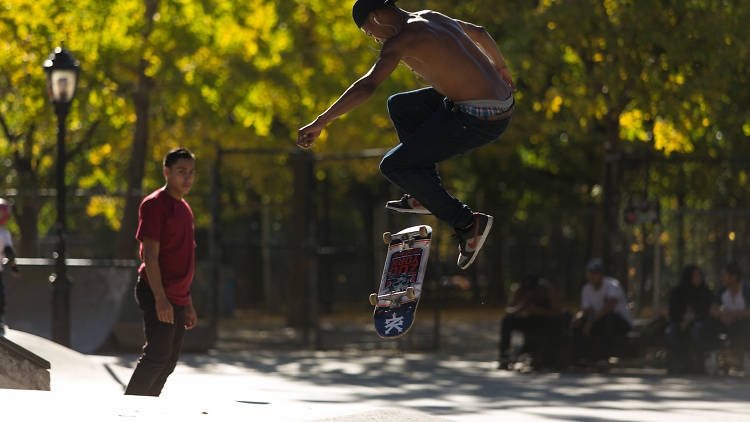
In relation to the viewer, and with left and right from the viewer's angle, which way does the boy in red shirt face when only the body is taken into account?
facing the viewer and to the right of the viewer

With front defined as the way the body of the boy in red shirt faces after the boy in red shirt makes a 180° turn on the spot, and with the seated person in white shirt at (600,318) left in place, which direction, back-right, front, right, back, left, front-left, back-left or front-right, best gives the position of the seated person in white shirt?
right

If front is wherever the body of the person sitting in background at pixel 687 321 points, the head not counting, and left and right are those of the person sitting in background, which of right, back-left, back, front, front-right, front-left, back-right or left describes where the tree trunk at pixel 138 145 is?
right

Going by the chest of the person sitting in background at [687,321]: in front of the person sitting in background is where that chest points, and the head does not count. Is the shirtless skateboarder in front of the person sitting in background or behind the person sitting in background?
in front

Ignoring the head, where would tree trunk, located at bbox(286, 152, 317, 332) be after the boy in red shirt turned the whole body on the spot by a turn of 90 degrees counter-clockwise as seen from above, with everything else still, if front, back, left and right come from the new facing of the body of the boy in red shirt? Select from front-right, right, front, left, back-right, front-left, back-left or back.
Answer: front-left

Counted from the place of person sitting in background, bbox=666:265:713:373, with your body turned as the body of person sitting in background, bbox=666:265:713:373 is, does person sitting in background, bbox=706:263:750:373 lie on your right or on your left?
on your left

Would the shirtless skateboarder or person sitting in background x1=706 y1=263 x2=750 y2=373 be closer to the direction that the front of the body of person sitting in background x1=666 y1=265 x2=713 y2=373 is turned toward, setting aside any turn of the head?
the shirtless skateboarder

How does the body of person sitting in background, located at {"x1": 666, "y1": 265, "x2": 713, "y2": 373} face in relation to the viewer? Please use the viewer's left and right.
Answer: facing the viewer

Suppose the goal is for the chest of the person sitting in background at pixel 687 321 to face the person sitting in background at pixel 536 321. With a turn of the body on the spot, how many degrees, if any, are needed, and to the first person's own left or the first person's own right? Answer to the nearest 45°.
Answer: approximately 90° to the first person's own right

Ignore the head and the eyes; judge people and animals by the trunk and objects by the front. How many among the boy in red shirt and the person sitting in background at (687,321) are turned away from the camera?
0

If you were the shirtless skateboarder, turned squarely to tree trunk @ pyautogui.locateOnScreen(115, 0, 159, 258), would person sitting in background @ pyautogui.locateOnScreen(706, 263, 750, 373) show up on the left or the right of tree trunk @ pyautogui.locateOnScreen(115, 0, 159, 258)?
right

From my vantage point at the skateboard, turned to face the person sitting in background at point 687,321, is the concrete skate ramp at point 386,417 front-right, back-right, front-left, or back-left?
back-right

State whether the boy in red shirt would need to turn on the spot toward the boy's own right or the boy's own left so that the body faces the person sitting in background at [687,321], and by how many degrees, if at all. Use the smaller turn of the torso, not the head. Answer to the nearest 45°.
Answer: approximately 90° to the boy's own left

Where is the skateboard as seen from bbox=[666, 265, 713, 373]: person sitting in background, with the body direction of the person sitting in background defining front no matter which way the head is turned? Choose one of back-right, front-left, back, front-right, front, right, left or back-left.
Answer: front

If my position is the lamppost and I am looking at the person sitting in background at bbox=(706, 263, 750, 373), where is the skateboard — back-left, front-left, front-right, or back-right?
front-right
